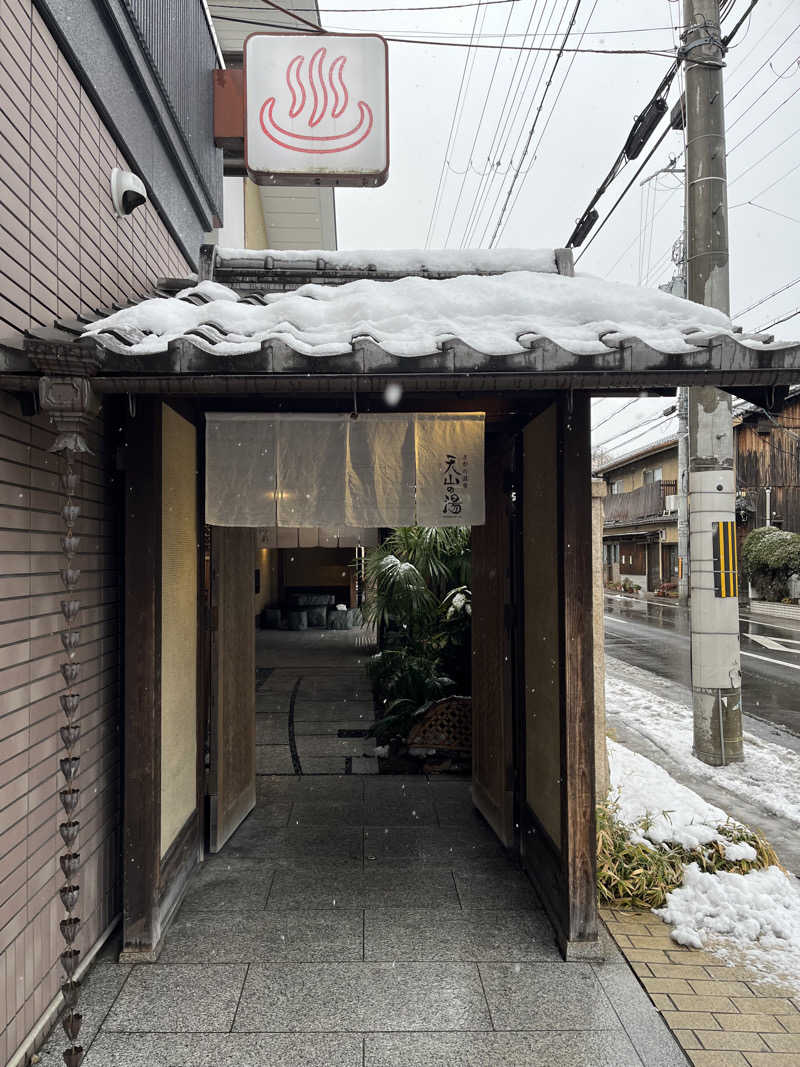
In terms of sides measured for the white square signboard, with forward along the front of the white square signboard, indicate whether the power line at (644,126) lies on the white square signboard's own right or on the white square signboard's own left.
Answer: on the white square signboard's own left

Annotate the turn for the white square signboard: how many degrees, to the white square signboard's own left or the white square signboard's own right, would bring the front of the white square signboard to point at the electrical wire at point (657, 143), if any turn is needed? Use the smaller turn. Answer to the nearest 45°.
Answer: approximately 135° to the white square signboard's own left

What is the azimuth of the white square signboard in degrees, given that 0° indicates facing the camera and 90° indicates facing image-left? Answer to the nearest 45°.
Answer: approximately 0°

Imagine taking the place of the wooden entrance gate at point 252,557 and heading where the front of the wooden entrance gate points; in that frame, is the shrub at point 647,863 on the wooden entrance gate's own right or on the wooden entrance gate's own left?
on the wooden entrance gate's own left

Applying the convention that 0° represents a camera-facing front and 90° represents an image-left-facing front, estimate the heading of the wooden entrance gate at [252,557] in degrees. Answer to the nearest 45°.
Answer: approximately 0°
